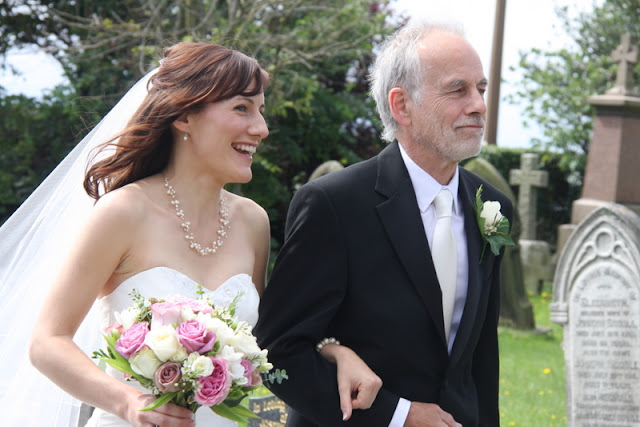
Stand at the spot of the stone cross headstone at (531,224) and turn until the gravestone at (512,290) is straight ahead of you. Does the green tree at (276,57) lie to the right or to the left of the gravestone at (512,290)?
right

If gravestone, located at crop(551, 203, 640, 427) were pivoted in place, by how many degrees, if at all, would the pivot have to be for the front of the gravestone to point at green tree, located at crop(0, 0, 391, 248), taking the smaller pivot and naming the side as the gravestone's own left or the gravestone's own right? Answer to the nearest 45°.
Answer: approximately 135° to the gravestone's own right

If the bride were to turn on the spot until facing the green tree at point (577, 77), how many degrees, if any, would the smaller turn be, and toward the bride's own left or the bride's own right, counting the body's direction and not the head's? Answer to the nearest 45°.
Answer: approximately 90° to the bride's own left

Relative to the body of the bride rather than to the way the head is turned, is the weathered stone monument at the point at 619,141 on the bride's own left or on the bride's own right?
on the bride's own left

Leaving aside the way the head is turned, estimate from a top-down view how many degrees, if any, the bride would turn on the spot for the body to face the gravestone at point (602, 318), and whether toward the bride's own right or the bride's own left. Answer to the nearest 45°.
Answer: approximately 90° to the bride's own left

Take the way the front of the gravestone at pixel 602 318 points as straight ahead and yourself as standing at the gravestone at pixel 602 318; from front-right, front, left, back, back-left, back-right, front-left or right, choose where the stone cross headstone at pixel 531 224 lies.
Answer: back

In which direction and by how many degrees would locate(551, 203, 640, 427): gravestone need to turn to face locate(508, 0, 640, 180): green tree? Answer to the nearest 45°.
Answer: approximately 180°

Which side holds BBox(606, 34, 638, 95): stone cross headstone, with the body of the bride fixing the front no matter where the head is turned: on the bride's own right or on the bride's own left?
on the bride's own left

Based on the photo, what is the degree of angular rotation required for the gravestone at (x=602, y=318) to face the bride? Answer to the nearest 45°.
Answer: approximately 45° to its right

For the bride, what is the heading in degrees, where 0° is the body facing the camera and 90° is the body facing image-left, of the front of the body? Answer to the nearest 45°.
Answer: approximately 315°

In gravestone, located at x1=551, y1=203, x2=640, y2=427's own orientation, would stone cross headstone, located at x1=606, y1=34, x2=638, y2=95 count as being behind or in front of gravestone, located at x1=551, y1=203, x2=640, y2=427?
behind
